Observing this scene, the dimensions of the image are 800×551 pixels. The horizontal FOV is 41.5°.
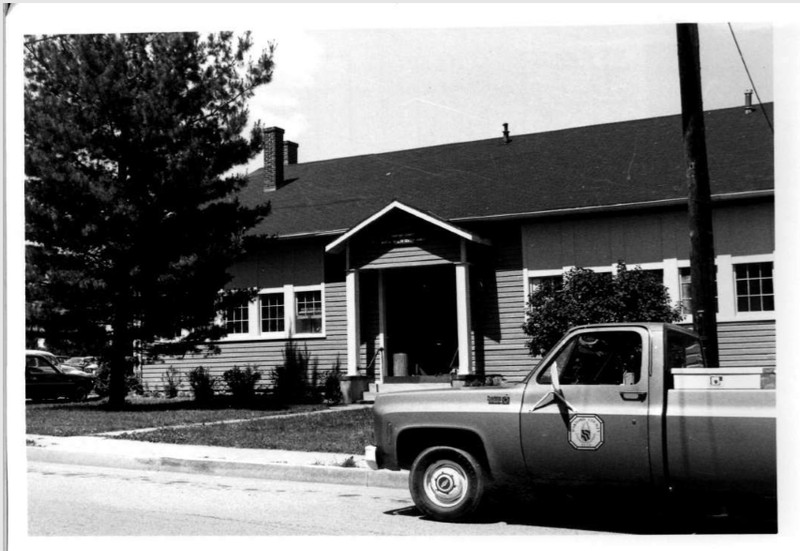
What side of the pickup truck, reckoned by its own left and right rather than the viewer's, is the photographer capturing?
left

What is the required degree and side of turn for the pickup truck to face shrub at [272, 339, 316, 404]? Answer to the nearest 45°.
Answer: approximately 45° to its right

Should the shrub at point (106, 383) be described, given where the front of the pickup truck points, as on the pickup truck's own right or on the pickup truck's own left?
on the pickup truck's own right

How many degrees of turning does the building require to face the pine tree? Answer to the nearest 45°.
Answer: approximately 90° to its right

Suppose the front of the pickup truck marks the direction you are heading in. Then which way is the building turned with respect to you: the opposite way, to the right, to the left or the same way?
to the left

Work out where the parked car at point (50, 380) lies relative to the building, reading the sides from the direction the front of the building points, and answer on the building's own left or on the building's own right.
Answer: on the building's own right

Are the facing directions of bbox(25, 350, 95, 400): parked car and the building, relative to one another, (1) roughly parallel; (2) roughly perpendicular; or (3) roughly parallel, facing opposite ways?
roughly perpendicular

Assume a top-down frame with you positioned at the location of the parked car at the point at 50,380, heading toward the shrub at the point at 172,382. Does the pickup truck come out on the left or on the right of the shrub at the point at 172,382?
right

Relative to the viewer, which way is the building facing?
toward the camera

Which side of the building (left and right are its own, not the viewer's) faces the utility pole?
front
